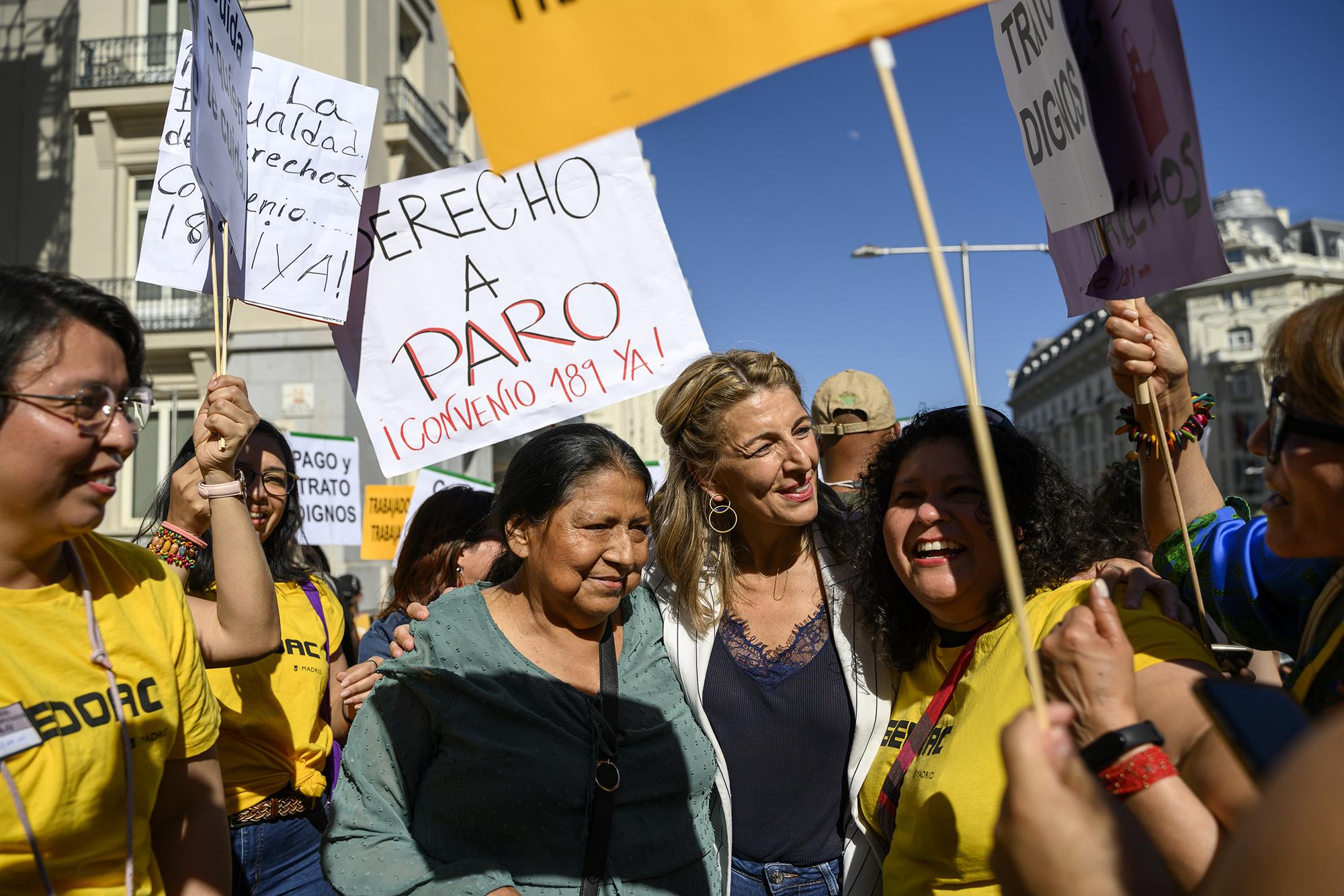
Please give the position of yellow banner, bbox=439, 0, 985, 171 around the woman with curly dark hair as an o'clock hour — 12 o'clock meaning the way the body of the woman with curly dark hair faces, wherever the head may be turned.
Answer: The yellow banner is roughly at 11 o'clock from the woman with curly dark hair.

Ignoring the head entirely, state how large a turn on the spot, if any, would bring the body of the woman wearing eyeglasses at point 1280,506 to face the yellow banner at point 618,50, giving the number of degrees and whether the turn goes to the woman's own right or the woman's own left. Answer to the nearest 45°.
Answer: approximately 45° to the woman's own left

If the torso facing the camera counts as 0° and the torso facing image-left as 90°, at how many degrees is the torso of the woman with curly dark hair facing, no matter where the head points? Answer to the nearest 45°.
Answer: approximately 45°

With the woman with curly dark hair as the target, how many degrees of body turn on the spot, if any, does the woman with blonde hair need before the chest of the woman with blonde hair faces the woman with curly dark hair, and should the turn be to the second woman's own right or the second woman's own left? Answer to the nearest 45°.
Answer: approximately 45° to the second woman's own left

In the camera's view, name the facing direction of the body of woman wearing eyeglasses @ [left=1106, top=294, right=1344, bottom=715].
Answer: to the viewer's left

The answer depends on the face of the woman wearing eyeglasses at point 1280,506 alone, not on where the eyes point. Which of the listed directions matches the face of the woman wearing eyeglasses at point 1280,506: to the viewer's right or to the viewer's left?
to the viewer's left
